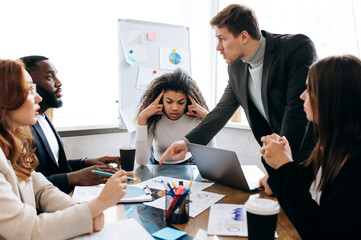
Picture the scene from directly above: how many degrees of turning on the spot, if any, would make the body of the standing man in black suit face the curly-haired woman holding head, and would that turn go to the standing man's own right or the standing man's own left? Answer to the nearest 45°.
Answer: approximately 90° to the standing man's own right

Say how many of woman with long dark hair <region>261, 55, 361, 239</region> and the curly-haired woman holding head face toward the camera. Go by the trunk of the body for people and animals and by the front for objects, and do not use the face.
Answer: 1

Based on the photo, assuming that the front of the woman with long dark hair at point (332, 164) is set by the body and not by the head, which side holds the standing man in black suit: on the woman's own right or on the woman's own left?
on the woman's own right

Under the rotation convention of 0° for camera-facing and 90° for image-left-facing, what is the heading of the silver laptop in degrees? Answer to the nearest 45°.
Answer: approximately 225°

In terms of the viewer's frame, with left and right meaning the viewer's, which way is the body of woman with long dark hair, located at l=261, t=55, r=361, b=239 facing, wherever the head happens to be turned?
facing to the left of the viewer

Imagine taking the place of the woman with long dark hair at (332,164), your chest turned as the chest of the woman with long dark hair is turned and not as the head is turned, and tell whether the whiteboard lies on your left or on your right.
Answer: on your right

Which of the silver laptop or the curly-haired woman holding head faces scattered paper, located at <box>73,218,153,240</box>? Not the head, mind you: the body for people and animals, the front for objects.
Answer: the curly-haired woman holding head

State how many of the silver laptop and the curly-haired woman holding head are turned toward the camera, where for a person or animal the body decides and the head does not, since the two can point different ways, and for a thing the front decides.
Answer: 1
